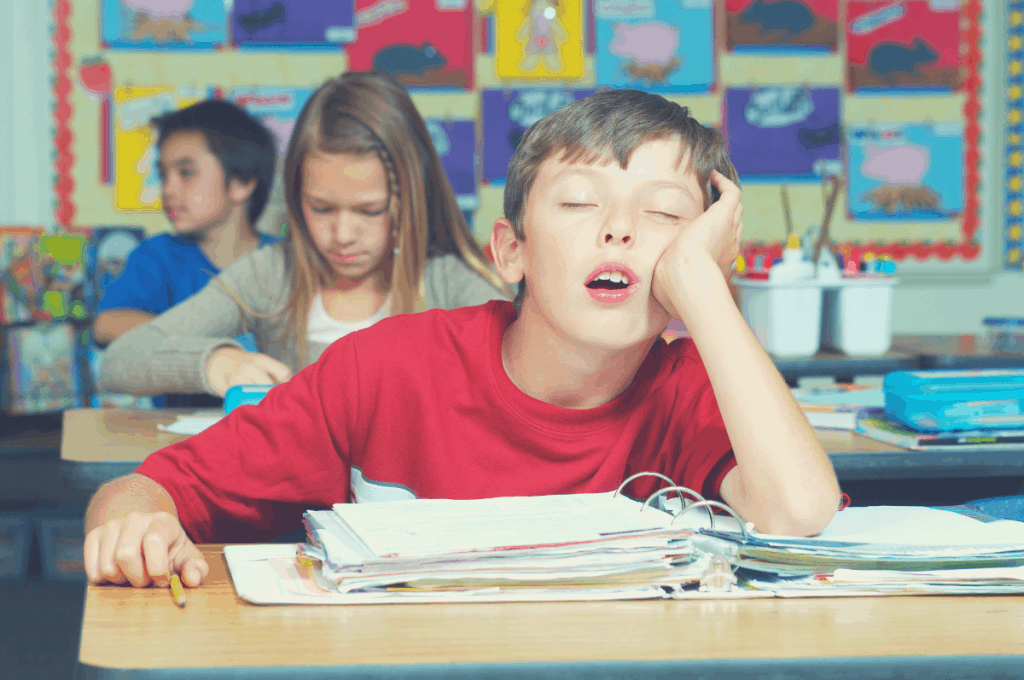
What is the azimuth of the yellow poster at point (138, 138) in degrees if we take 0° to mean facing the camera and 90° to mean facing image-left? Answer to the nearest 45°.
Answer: approximately 0°

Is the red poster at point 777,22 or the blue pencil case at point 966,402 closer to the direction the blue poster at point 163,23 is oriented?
the blue pencil case

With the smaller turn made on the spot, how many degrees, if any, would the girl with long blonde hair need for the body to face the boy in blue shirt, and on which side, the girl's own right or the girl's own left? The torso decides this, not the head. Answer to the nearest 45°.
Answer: approximately 180°

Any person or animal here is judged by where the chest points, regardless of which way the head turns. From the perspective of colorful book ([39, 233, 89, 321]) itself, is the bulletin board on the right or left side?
on its left

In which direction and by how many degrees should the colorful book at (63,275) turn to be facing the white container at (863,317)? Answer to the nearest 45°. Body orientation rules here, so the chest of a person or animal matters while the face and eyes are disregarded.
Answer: approximately 45° to its left

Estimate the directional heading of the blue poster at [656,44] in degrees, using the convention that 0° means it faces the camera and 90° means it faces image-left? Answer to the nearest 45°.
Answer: approximately 0°
